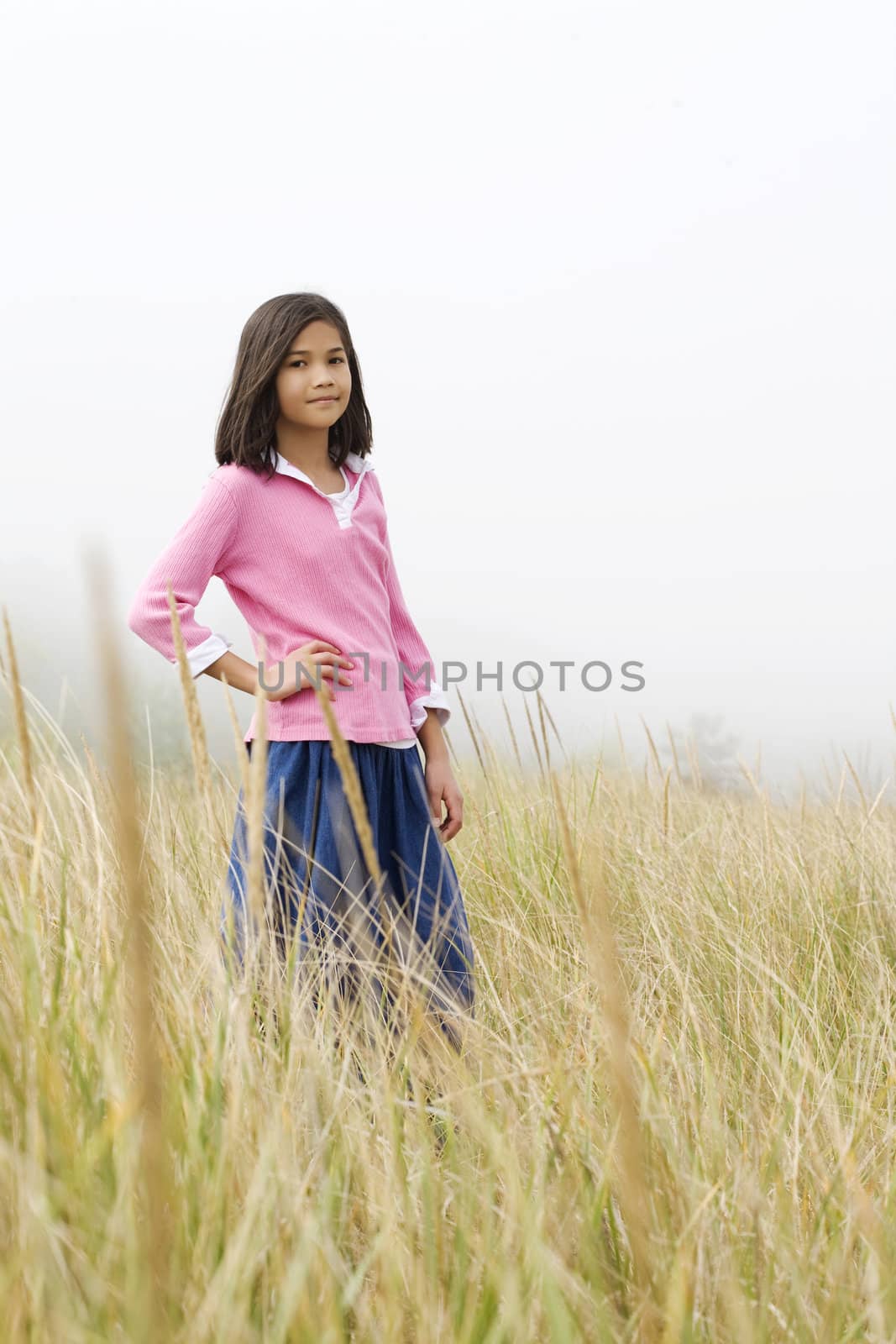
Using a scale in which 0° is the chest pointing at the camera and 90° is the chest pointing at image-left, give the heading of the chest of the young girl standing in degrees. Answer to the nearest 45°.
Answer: approximately 315°
